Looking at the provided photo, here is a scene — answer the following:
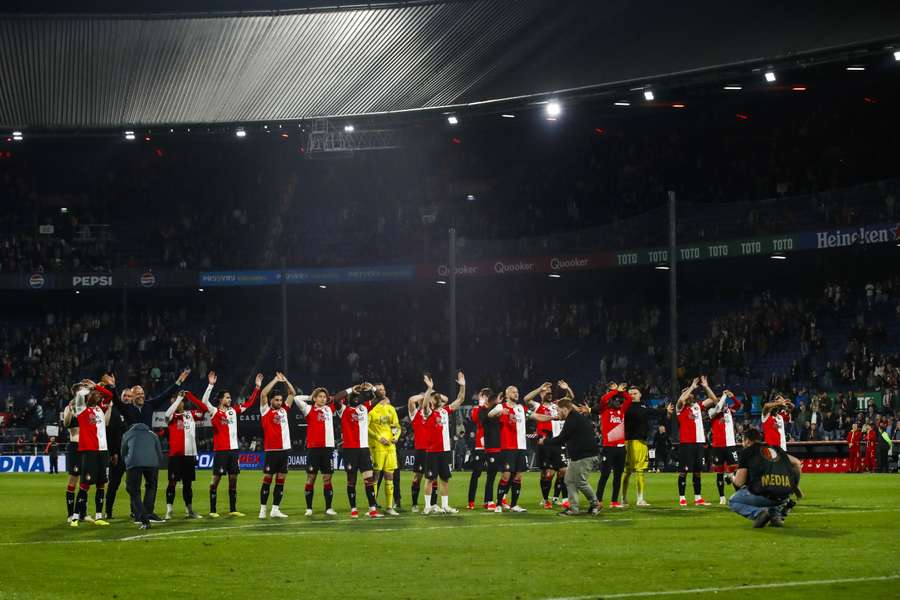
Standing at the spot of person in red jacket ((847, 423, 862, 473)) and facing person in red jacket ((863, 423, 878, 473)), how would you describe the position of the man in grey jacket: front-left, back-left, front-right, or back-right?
back-right

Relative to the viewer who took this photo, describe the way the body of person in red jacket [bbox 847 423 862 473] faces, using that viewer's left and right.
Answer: facing the viewer and to the left of the viewer

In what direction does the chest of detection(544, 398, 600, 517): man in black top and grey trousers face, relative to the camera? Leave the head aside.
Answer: to the viewer's left

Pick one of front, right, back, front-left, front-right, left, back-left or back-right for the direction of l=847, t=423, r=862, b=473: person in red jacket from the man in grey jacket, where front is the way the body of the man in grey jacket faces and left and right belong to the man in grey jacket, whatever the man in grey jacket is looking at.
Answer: front-right

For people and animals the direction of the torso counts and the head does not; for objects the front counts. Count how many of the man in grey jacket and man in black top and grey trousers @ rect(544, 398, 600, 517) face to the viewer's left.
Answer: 1

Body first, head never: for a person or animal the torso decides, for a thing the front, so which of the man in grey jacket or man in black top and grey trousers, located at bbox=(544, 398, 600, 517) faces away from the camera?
the man in grey jacket

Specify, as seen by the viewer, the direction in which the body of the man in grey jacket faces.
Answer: away from the camera

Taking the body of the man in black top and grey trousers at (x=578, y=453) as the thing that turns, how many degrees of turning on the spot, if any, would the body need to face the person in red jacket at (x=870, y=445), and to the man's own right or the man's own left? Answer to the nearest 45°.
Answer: approximately 135° to the man's own right

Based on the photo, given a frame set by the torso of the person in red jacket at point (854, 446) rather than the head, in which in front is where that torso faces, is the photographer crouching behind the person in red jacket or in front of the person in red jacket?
in front

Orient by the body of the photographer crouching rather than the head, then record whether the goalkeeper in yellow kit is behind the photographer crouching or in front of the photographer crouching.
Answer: in front

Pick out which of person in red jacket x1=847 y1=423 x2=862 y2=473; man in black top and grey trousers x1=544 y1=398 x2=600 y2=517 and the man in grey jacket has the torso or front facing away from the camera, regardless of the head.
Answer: the man in grey jacket

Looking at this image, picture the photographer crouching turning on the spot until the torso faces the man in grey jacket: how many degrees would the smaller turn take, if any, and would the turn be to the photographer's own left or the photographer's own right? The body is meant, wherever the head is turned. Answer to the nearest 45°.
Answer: approximately 45° to the photographer's own left
